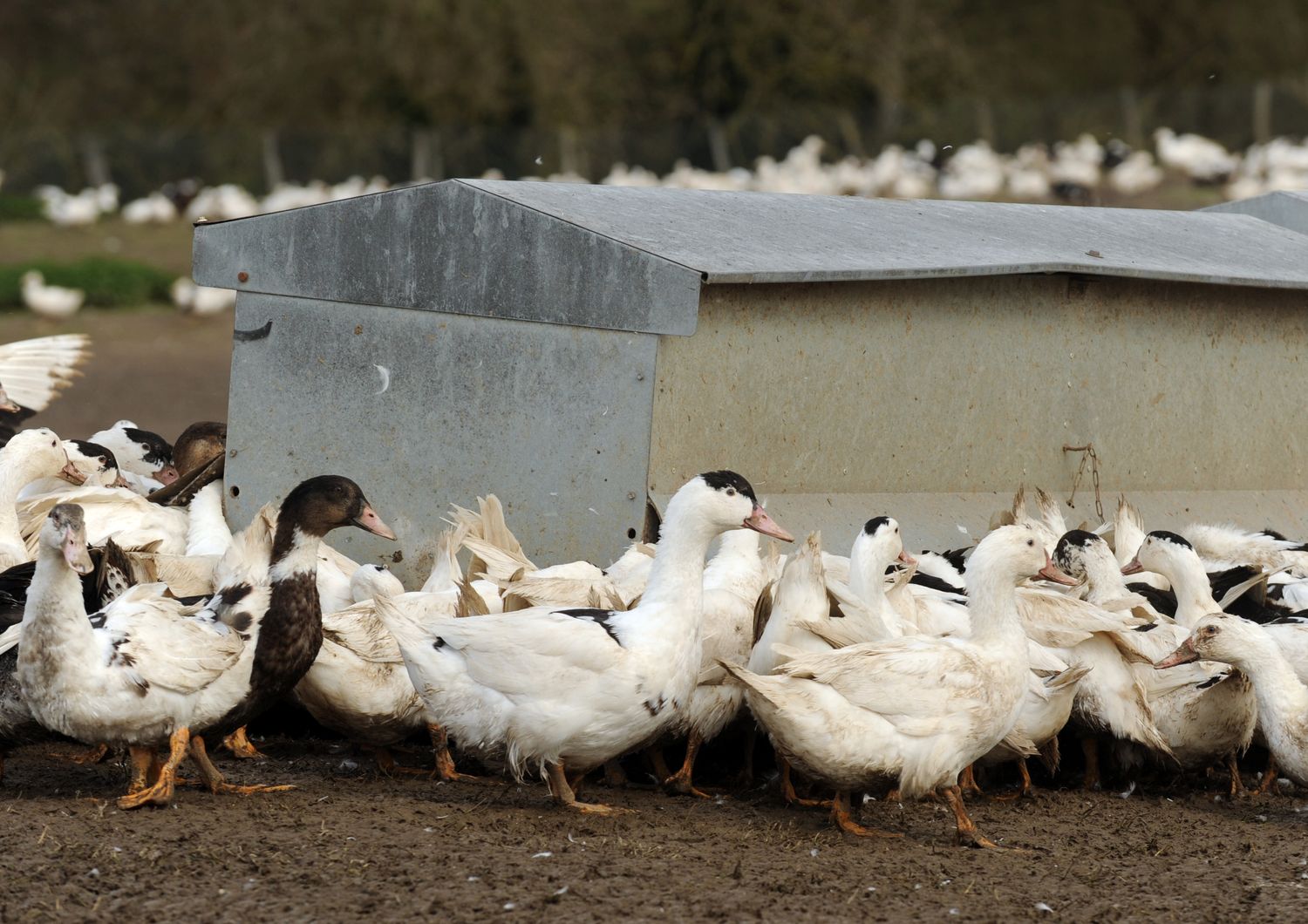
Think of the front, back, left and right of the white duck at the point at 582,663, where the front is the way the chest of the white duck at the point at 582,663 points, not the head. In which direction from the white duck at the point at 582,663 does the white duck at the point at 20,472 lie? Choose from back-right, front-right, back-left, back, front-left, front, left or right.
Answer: back-left

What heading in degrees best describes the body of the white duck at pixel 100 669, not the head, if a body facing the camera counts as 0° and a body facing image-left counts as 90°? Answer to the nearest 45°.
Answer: approximately 45°

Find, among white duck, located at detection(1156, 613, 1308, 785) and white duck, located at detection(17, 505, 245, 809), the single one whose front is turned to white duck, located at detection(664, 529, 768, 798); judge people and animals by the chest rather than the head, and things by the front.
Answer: white duck, located at detection(1156, 613, 1308, 785)

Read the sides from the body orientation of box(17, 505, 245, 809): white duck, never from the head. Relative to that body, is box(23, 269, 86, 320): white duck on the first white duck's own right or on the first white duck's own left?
on the first white duck's own right

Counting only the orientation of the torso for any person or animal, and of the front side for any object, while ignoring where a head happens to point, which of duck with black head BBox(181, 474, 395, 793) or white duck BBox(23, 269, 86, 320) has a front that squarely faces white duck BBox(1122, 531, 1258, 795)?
the duck with black head

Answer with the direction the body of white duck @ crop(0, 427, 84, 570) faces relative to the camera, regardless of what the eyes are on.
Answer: to the viewer's right

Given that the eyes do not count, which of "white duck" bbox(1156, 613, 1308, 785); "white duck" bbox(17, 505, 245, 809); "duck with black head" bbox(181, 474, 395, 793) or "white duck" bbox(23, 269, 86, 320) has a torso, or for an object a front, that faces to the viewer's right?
the duck with black head

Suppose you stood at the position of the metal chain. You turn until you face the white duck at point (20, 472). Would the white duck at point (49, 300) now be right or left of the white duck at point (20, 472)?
right

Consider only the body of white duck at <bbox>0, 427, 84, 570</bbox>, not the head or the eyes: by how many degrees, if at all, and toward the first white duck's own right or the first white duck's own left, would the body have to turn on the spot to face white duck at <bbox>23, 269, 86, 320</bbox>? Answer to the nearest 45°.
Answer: approximately 90° to the first white duck's own left

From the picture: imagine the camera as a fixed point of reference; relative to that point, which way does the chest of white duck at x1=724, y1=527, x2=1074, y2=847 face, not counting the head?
to the viewer's right

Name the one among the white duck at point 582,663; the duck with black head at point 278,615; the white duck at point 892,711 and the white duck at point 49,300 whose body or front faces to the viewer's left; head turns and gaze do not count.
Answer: the white duck at point 49,300

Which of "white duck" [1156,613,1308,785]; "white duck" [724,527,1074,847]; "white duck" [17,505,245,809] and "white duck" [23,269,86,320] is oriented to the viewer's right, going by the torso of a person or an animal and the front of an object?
"white duck" [724,527,1074,847]

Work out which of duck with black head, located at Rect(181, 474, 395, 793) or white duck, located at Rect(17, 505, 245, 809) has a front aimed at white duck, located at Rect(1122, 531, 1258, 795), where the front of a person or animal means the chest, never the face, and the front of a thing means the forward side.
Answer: the duck with black head

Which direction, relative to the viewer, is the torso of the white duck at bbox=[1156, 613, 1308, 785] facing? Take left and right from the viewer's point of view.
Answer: facing to the left of the viewer

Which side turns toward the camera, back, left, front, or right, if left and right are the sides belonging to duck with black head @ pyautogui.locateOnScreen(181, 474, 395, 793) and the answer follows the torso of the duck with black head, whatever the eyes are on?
right
